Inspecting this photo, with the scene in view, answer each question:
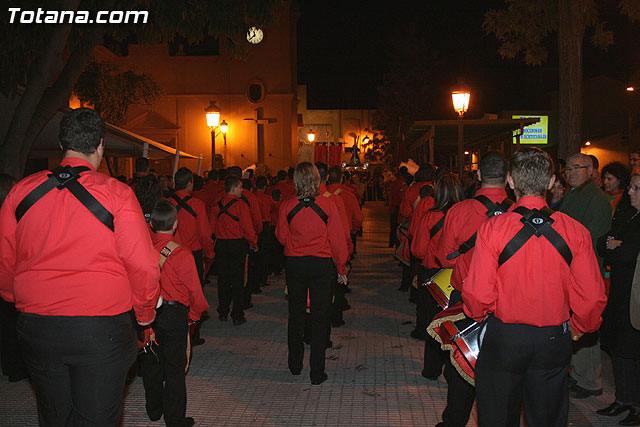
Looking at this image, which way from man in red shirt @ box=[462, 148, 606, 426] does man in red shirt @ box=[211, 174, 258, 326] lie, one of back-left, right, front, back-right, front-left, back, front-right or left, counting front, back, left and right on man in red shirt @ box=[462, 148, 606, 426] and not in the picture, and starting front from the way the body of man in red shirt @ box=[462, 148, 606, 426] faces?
front-left

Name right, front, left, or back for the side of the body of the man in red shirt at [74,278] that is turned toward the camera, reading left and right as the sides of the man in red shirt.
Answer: back

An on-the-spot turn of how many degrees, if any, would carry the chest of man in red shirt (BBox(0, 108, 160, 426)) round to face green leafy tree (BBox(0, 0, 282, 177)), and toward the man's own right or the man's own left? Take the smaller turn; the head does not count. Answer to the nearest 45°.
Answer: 0° — they already face it

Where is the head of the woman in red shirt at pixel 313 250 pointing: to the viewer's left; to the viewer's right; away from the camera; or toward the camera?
away from the camera

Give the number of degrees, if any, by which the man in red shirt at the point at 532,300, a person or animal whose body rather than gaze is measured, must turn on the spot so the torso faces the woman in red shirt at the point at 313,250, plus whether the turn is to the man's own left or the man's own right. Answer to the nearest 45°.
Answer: approximately 45° to the man's own left

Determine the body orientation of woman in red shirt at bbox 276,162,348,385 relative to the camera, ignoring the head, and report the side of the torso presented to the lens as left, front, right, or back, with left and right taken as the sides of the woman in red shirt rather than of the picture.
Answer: back

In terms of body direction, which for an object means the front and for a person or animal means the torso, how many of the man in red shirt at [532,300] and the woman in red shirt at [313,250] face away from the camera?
2

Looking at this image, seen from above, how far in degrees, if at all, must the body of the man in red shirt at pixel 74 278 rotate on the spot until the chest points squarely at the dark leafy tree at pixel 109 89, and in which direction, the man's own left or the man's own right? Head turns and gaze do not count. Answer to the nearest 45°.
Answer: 0° — they already face it

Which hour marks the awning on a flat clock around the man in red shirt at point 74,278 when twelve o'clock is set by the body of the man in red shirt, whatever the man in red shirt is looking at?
The awning is roughly at 12 o'clock from the man in red shirt.

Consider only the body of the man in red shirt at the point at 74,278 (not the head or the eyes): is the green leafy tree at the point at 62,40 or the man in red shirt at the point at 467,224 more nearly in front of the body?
the green leafy tree

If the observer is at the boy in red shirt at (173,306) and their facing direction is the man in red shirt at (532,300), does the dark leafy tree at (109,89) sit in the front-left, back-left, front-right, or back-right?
back-left

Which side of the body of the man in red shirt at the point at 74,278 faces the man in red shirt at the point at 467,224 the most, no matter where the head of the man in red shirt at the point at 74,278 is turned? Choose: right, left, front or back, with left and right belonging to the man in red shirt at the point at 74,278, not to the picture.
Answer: right

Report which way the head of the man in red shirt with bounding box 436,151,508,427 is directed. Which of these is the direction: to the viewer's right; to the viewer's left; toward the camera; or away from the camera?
away from the camera

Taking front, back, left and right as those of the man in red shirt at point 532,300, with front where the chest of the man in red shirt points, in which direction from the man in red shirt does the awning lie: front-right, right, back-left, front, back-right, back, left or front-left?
front-left

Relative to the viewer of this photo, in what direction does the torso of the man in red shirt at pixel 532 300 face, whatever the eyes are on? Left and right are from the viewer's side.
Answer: facing away from the viewer
